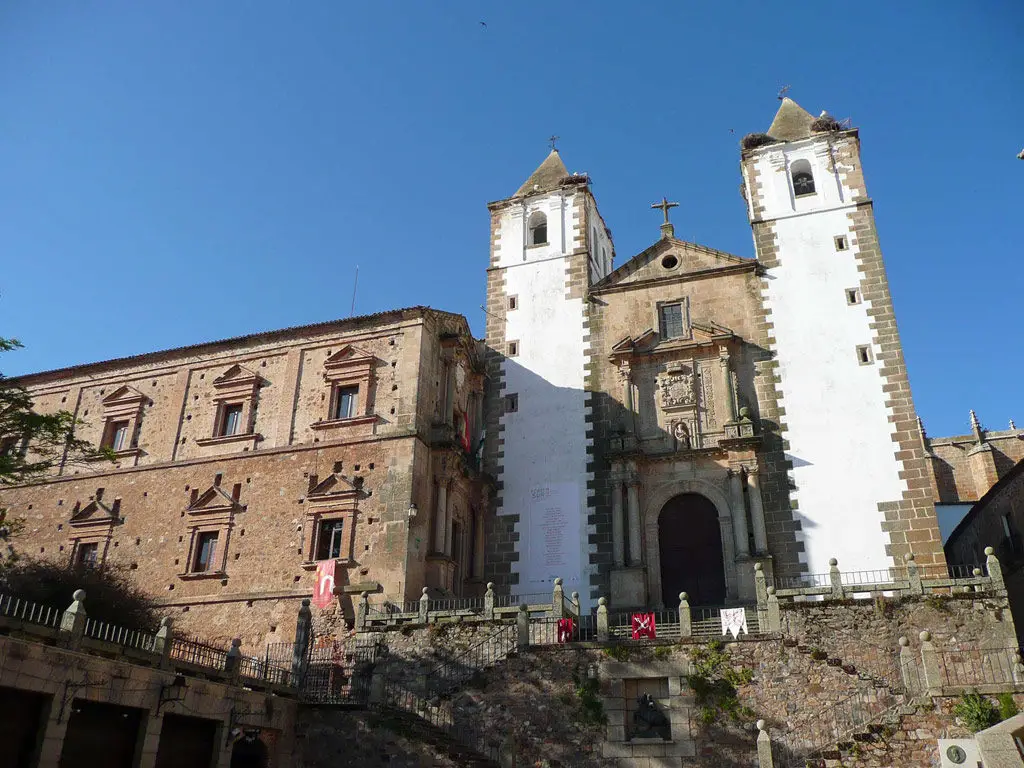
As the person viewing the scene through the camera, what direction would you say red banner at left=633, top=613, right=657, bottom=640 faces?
facing the viewer

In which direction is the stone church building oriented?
toward the camera

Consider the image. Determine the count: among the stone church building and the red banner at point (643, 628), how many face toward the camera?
2

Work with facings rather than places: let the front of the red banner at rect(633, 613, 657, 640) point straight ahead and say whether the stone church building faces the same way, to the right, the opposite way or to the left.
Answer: the same way

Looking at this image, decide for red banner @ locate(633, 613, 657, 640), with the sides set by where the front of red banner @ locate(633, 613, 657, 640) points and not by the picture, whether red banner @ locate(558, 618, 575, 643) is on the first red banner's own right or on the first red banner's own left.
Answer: on the first red banner's own right

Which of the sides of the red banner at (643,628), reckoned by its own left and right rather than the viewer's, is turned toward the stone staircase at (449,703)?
right

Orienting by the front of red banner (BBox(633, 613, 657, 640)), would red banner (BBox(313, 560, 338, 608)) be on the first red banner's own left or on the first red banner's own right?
on the first red banner's own right

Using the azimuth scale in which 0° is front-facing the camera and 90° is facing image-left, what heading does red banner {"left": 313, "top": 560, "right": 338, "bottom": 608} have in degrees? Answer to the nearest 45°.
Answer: approximately 0°

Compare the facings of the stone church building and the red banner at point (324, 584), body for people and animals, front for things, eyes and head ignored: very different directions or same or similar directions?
same or similar directions

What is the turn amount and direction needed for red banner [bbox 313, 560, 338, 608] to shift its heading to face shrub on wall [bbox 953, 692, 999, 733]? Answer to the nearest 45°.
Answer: approximately 45° to its left

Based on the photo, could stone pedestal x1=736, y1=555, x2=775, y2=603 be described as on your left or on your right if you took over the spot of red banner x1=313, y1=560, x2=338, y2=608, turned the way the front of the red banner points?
on your left

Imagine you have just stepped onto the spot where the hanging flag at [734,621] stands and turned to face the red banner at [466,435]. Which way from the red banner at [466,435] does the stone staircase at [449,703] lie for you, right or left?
left

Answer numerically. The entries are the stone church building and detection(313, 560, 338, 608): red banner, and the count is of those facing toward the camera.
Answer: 2

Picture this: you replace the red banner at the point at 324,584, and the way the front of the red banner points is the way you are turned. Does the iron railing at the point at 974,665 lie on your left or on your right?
on your left
